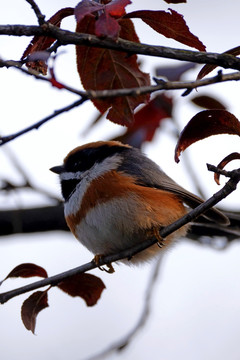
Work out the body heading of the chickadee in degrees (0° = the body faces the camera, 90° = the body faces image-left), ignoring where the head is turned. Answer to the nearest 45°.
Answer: approximately 90°
